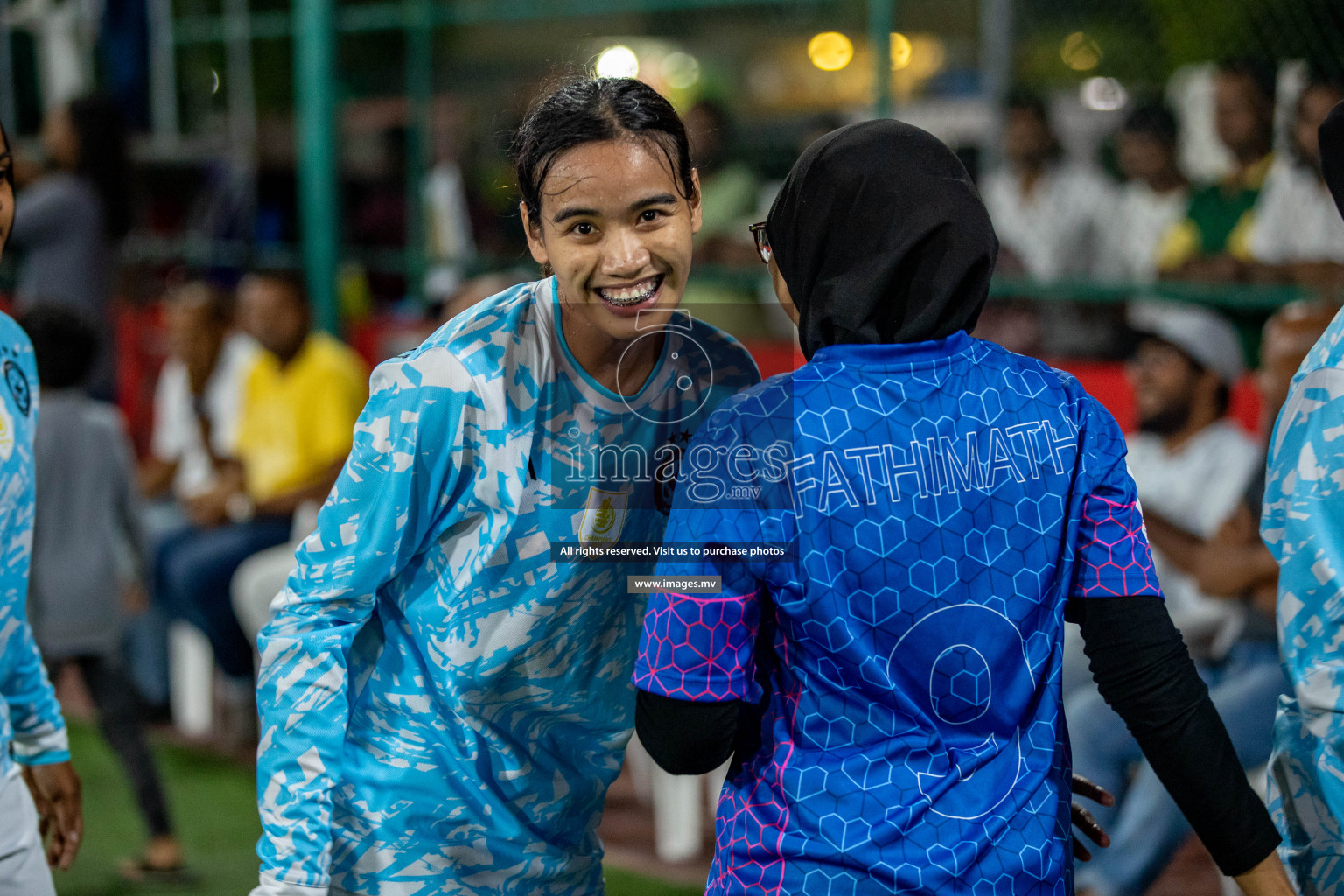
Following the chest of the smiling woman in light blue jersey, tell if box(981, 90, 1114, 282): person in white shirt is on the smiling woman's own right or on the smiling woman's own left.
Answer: on the smiling woman's own left

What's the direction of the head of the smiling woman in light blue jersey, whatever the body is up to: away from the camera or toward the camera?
toward the camera

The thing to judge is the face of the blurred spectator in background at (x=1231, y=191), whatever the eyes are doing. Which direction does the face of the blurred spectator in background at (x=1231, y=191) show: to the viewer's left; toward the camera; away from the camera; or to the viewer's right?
toward the camera

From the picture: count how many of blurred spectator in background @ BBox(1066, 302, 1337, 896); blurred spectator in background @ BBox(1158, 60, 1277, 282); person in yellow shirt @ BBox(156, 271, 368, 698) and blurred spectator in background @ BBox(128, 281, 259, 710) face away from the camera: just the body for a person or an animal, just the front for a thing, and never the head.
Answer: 0

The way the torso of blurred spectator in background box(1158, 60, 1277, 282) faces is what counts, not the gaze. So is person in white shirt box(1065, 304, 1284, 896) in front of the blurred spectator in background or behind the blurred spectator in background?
in front

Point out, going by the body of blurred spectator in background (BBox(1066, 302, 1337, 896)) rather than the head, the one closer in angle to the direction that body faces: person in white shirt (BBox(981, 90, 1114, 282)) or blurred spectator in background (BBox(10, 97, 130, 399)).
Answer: the blurred spectator in background

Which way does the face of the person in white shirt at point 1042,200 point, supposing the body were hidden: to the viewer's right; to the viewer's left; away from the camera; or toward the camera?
toward the camera

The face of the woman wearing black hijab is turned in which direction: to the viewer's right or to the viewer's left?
to the viewer's left

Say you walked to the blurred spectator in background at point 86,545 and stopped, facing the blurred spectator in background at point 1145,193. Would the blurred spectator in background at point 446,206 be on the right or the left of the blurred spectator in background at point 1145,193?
left

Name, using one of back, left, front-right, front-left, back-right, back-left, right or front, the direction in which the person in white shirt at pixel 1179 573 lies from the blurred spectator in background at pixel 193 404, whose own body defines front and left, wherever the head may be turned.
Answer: left

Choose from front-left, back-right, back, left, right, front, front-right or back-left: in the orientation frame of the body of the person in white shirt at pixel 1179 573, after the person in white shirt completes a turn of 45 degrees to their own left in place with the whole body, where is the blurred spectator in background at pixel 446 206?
back-right

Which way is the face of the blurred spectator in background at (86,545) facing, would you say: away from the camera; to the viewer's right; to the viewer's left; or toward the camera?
away from the camera

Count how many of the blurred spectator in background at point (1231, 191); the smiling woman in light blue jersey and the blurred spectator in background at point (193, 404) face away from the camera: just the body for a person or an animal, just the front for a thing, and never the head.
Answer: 0

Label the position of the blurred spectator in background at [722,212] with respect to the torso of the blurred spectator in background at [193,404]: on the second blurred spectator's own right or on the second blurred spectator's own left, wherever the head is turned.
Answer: on the second blurred spectator's own left

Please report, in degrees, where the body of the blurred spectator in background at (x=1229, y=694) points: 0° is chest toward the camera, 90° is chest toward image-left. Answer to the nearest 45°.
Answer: approximately 45°

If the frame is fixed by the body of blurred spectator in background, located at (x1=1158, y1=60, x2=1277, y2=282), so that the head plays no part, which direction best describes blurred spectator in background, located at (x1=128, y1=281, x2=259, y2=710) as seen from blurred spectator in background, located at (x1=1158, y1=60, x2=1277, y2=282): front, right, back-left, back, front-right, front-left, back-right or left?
front-right
